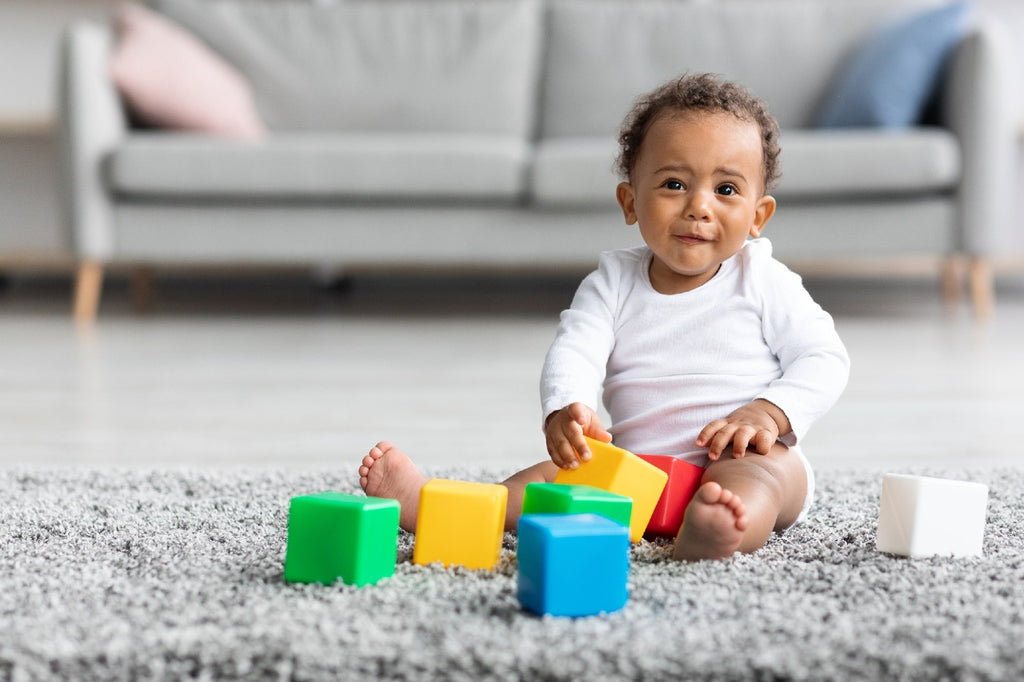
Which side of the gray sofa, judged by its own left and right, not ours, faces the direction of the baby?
front

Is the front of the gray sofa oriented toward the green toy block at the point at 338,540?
yes

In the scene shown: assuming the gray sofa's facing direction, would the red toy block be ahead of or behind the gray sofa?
ahead

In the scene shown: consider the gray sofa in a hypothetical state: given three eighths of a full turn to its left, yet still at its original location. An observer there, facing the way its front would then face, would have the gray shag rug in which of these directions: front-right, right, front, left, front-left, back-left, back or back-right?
back-right

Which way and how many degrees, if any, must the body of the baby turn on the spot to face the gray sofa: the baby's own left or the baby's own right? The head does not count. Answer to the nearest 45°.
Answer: approximately 180°

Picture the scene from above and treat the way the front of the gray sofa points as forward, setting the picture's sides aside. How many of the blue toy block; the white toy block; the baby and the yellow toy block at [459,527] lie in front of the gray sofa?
4

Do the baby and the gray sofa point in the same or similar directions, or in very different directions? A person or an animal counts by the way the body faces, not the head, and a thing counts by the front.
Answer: same or similar directions

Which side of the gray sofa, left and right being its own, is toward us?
front

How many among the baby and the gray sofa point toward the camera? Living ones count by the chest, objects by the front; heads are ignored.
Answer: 2

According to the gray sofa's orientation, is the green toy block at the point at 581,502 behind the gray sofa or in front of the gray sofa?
in front

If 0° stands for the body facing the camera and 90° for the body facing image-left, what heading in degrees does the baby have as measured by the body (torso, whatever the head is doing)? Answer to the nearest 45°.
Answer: approximately 0°
